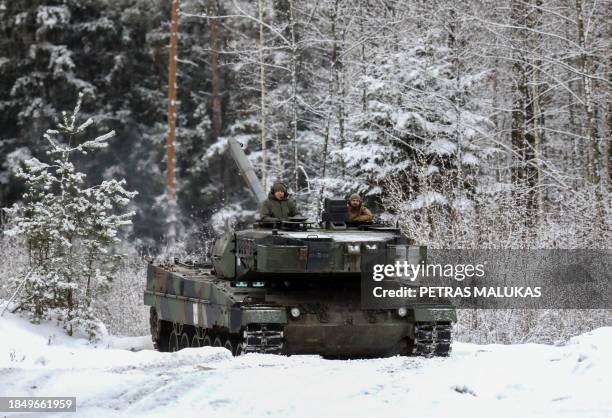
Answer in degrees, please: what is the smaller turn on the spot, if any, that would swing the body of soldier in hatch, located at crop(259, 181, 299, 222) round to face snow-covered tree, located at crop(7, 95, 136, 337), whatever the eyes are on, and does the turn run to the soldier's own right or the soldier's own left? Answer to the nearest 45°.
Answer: approximately 135° to the soldier's own right

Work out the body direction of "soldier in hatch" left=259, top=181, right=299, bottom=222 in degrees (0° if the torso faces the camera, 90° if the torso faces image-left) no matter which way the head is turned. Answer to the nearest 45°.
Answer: approximately 0°

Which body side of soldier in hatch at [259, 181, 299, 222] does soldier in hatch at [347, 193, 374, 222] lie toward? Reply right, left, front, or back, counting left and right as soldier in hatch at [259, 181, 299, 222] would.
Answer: left
